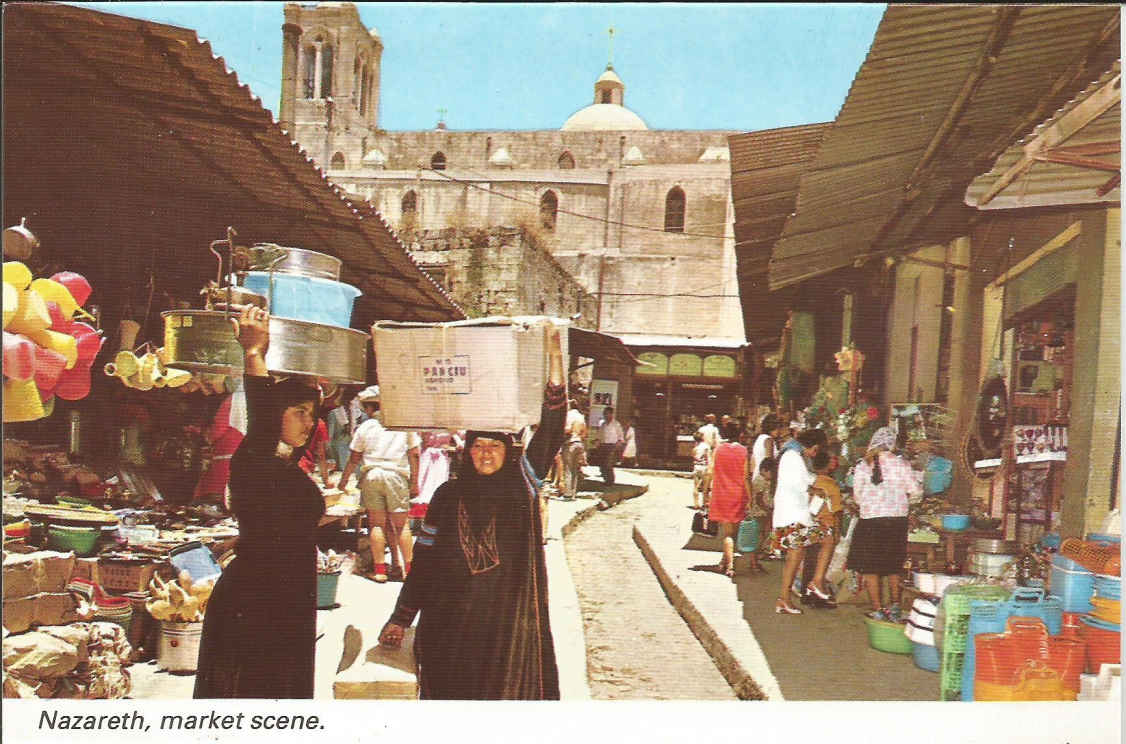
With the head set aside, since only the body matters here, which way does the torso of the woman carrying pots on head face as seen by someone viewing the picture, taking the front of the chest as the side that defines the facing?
to the viewer's right

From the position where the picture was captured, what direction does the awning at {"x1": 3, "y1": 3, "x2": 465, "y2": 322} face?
facing to the right of the viewer

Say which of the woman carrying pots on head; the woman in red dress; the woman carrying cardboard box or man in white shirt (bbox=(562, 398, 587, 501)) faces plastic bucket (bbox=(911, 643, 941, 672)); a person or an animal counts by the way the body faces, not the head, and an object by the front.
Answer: the woman carrying pots on head

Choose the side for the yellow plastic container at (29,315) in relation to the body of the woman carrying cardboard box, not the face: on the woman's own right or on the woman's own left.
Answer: on the woman's own right

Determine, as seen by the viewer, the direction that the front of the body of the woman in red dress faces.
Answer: away from the camera

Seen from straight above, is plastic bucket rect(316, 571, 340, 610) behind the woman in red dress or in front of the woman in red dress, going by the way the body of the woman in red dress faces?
behind
